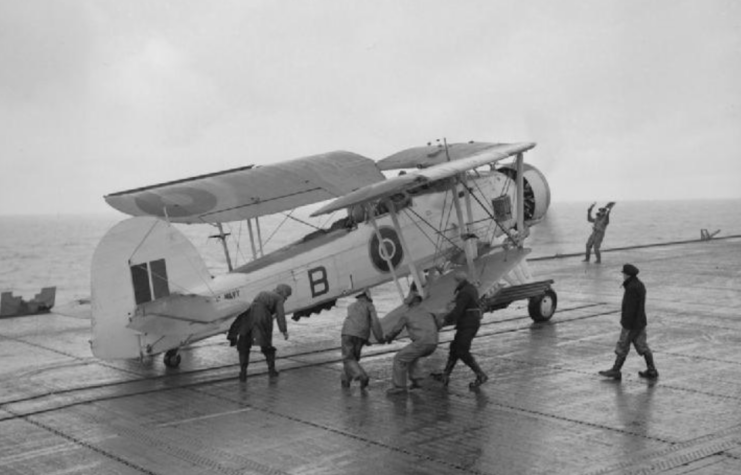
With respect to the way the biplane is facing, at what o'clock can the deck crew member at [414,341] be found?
The deck crew member is roughly at 4 o'clock from the biplane.

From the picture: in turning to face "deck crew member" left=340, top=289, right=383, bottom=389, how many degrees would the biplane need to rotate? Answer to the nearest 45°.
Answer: approximately 135° to its right

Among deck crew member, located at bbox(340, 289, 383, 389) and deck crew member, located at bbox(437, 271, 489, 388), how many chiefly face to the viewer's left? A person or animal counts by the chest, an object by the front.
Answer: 1

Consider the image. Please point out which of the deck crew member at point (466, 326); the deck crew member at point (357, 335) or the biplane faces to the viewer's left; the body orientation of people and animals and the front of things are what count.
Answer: the deck crew member at point (466, 326)

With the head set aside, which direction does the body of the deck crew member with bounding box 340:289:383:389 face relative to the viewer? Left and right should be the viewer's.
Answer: facing away from the viewer and to the right of the viewer

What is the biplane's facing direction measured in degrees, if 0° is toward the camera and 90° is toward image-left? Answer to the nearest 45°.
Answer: approximately 225°

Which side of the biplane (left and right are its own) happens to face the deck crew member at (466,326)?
right

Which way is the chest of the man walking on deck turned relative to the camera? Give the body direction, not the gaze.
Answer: to the viewer's left

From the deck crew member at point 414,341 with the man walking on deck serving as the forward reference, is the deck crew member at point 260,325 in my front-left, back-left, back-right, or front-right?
back-left

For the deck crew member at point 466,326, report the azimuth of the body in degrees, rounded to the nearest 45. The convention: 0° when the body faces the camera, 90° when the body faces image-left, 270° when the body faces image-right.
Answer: approximately 90°

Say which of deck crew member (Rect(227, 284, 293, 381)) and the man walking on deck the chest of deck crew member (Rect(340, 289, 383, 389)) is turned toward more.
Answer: the man walking on deck
